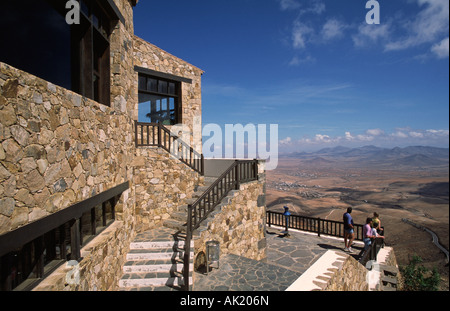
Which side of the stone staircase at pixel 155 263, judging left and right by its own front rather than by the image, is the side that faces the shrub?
left

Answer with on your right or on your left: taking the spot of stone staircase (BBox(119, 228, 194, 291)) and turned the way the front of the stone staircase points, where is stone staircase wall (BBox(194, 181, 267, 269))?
on your left

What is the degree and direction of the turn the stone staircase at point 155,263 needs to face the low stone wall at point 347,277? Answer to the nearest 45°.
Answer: approximately 90° to its left

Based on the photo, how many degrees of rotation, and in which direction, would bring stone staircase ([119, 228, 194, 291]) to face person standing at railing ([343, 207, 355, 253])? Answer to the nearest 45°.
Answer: approximately 90° to its left

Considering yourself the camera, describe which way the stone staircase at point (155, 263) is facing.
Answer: facing the viewer

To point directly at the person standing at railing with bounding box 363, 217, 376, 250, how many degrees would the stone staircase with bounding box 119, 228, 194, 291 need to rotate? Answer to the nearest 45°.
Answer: approximately 90° to its left

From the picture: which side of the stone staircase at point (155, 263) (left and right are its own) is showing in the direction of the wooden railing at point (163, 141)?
back

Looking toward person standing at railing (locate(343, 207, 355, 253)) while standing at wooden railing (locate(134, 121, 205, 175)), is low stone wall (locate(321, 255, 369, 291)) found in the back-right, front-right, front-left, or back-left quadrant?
front-right
